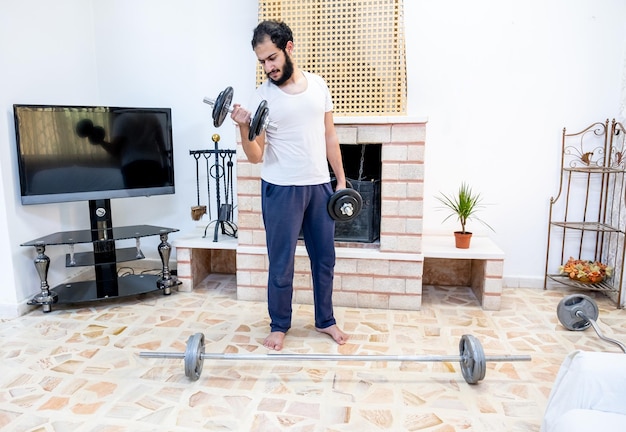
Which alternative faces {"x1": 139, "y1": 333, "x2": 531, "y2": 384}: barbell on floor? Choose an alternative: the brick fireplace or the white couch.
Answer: the brick fireplace

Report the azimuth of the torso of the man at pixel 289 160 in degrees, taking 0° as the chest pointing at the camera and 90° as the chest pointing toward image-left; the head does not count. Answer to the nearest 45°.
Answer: approximately 0°

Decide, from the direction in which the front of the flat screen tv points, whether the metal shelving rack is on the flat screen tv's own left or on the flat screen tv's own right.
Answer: on the flat screen tv's own left

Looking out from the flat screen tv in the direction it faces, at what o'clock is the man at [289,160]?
The man is roughly at 11 o'clock from the flat screen tv.

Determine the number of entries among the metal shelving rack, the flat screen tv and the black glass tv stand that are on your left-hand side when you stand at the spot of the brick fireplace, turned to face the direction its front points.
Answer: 1

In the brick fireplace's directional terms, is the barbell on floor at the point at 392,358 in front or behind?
in front

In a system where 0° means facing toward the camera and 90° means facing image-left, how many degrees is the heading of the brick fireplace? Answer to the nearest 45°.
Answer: approximately 0°

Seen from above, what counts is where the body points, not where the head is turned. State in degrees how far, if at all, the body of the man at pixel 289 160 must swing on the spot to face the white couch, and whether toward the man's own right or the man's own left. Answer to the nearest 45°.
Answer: approximately 45° to the man's own left

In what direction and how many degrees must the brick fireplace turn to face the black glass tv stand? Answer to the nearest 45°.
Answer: approximately 90° to its right

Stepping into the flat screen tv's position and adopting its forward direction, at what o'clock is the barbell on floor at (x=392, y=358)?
The barbell on floor is roughly at 11 o'clock from the flat screen tv.

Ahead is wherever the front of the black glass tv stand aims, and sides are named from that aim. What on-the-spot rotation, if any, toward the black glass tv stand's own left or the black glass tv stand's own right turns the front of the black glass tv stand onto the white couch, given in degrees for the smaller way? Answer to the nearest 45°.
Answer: approximately 45° to the black glass tv stand's own left
